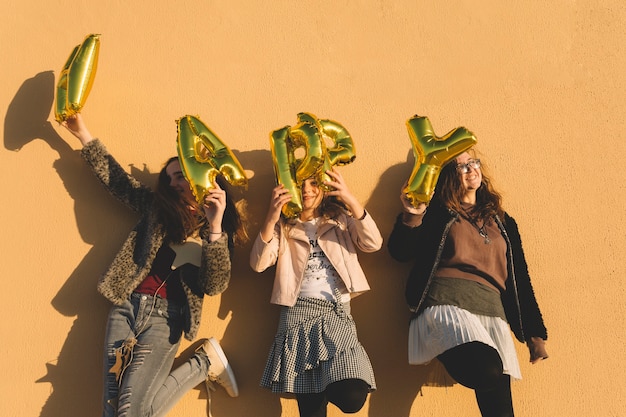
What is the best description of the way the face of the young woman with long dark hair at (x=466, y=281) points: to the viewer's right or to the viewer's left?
to the viewer's right

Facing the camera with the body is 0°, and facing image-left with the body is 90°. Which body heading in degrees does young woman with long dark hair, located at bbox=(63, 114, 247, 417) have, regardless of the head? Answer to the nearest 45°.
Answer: approximately 0°

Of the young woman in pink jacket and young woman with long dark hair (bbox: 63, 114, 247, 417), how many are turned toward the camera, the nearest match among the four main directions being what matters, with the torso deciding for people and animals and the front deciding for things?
2
